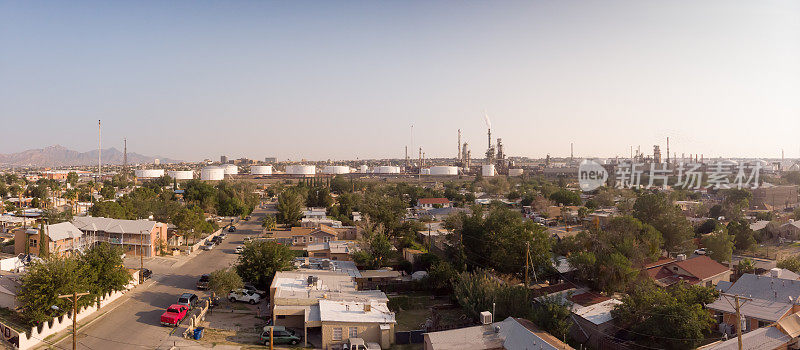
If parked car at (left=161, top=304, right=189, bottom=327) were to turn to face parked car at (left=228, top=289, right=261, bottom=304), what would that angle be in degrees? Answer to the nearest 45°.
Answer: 0° — it already faces it

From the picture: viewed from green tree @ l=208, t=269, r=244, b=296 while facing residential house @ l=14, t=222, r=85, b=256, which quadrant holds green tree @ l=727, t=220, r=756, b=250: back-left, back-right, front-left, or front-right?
back-right

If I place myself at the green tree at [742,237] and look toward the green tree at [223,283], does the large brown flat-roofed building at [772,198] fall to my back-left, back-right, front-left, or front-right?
back-right

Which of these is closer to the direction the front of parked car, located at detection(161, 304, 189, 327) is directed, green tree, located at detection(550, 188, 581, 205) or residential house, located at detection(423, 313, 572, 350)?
the green tree

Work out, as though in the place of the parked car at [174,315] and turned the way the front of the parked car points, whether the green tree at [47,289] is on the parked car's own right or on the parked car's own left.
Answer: on the parked car's own left

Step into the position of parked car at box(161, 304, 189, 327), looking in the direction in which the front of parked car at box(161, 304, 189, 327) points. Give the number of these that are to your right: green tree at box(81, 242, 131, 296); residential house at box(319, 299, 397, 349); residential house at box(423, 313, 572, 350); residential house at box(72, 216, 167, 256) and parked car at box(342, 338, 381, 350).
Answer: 3

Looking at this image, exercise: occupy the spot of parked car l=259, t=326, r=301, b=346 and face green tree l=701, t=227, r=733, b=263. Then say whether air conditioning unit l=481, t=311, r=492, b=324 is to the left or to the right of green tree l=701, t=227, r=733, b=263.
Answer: right

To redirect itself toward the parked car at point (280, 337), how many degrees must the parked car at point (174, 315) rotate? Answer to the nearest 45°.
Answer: approximately 90° to its right

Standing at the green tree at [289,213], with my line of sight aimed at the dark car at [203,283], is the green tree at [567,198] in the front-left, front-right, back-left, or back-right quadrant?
back-left
